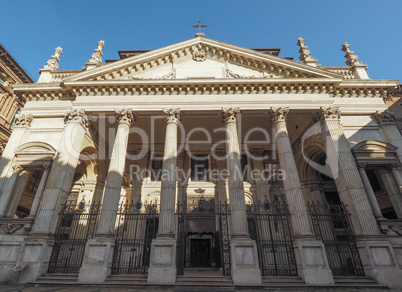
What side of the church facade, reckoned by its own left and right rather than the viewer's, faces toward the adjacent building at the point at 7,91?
right

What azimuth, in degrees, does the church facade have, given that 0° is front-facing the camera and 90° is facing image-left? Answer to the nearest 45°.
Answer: approximately 0°
